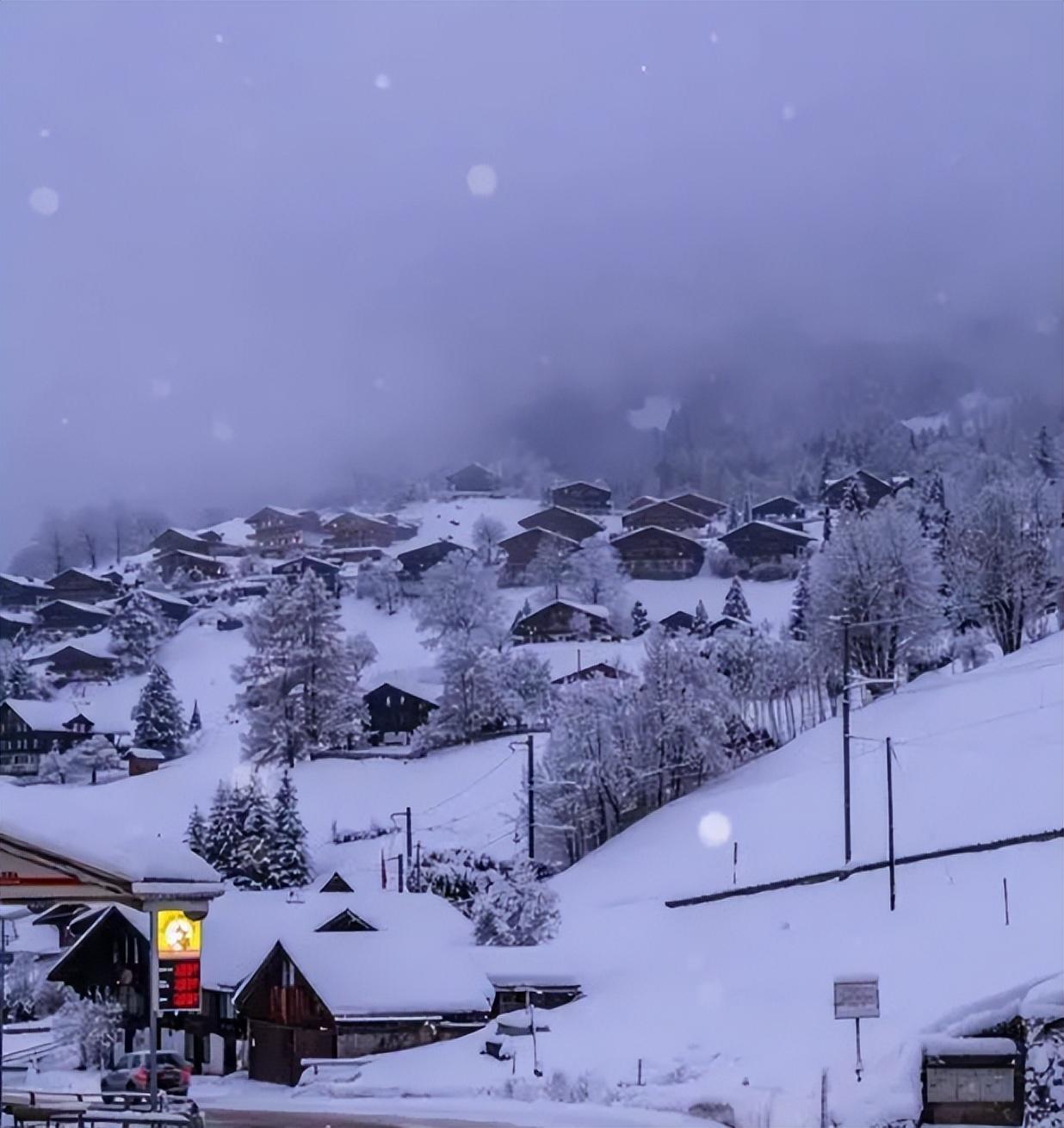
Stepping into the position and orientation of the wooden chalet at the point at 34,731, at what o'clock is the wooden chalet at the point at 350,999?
the wooden chalet at the point at 350,999 is roughly at 10 o'clock from the wooden chalet at the point at 34,731.

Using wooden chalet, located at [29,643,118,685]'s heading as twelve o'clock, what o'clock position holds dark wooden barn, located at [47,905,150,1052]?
The dark wooden barn is roughly at 12 o'clock from the wooden chalet.

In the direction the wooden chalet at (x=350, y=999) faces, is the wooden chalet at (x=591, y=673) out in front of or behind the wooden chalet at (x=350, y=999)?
behind

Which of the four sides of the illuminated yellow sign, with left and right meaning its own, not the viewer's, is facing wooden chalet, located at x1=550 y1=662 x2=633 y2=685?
back

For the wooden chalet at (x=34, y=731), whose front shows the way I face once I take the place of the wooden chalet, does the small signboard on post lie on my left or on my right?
on my left

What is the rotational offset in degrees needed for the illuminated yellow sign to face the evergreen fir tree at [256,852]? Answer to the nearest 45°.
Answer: approximately 180°

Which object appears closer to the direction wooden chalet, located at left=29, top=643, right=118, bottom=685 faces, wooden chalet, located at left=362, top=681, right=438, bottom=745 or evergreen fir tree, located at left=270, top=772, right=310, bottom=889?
the evergreen fir tree

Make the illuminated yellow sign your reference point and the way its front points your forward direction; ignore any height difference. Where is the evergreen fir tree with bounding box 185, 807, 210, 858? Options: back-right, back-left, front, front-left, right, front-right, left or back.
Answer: back

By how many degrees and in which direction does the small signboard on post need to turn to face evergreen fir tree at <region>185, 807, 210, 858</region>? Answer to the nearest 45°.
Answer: approximately 135° to its right

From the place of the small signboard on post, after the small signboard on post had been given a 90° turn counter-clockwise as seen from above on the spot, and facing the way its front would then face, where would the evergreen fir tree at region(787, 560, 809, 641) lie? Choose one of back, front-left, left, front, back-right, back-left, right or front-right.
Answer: left

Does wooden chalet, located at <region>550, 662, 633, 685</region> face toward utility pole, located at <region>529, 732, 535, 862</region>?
yes
